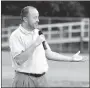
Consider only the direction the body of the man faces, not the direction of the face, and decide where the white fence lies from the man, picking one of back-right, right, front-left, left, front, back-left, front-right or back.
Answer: back-left

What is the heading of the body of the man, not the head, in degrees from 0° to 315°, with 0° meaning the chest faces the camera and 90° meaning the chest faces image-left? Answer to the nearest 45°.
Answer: approximately 315°
